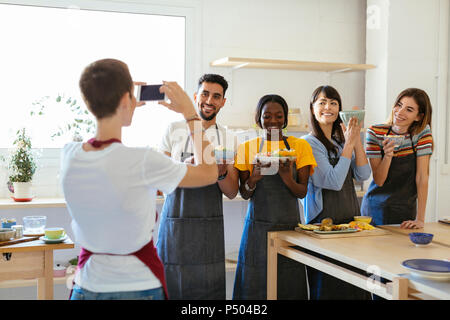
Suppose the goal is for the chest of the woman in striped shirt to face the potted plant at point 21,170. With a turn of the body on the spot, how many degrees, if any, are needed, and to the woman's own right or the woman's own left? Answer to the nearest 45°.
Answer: approximately 90° to the woman's own right

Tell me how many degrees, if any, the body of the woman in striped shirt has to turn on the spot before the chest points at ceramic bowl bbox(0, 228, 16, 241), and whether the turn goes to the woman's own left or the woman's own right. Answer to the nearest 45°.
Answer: approximately 45° to the woman's own right

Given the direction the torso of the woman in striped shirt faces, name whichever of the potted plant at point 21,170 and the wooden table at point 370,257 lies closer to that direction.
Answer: the wooden table

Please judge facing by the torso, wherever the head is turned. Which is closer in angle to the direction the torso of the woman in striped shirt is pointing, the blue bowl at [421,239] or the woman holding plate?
the blue bowl

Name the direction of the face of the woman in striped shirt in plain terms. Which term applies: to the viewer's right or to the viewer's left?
to the viewer's left

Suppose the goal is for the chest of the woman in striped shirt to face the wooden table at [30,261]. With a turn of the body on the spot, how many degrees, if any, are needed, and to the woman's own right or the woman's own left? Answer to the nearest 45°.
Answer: approximately 45° to the woman's own right

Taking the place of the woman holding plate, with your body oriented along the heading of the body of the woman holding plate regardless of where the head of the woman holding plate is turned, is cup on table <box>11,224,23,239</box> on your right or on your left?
on your right

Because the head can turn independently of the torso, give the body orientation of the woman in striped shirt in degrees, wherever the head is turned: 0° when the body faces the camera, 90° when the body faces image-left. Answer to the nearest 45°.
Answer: approximately 0°

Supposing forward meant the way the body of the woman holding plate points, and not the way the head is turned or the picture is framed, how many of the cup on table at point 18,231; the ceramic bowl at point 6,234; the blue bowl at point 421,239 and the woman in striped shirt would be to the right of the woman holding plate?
2

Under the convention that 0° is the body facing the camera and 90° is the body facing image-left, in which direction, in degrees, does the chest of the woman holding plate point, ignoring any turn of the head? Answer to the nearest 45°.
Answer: approximately 0°

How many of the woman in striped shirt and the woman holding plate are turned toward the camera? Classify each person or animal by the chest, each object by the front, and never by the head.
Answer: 2

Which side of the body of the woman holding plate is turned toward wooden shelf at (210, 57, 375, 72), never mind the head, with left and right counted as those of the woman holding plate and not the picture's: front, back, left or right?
back

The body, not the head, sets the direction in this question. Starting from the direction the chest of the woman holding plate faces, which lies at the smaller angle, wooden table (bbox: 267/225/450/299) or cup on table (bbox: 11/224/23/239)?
the wooden table

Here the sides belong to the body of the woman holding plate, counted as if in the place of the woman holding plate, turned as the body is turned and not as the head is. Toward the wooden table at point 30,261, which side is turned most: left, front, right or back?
right
